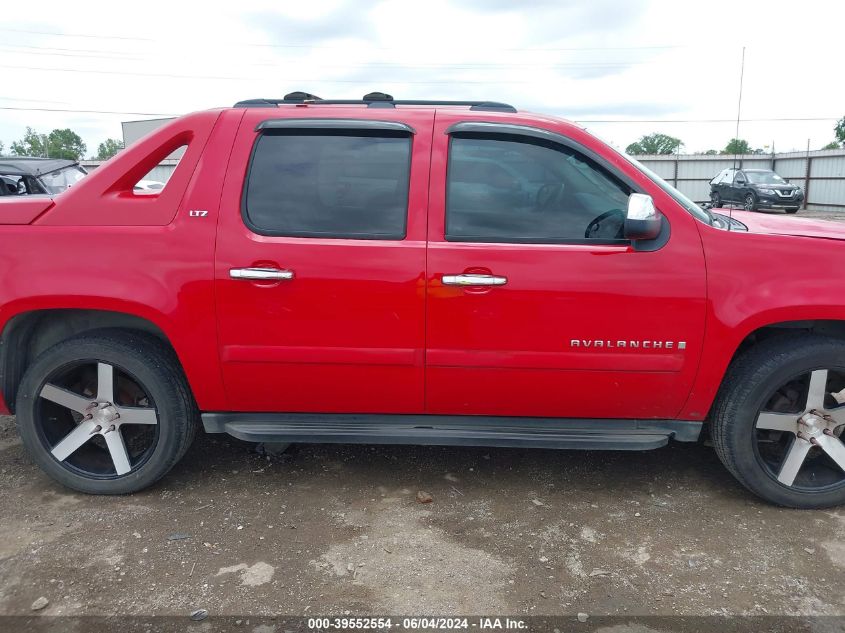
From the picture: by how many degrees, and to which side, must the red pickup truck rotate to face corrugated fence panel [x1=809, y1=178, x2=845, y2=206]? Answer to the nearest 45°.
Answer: approximately 45° to its left

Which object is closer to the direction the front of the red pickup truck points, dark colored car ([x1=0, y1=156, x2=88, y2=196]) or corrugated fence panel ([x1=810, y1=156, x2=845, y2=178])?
the corrugated fence panel

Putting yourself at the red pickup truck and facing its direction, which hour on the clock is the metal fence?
The metal fence is roughly at 10 o'clock from the red pickup truck.

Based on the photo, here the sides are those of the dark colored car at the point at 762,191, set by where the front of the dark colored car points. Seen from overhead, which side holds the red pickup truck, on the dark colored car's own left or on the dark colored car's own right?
on the dark colored car's own right

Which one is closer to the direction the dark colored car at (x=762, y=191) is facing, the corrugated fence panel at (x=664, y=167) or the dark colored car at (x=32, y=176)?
the dark colored car

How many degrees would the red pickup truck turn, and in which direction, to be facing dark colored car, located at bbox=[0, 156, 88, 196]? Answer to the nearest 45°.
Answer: approximately 135° to its left

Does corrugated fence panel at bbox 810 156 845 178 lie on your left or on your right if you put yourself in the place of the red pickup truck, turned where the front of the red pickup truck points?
on your left

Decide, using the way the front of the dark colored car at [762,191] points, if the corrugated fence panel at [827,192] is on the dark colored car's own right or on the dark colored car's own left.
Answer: on the dark colored car's own left

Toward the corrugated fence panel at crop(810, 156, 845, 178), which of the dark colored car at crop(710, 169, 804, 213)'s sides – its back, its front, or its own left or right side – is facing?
left

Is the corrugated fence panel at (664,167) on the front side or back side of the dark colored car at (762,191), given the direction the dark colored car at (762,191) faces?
on the back side

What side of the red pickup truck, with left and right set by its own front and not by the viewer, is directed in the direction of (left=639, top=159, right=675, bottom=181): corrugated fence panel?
left

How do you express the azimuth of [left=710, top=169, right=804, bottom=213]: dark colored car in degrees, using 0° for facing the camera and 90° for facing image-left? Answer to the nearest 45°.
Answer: approximately 315°

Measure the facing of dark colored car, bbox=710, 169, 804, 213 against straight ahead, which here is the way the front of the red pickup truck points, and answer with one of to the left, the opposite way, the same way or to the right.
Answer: to the right

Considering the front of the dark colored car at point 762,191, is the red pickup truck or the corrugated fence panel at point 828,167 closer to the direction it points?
the red pickup truck

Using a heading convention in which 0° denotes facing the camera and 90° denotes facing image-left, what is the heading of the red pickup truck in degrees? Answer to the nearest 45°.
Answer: approximately 270°
